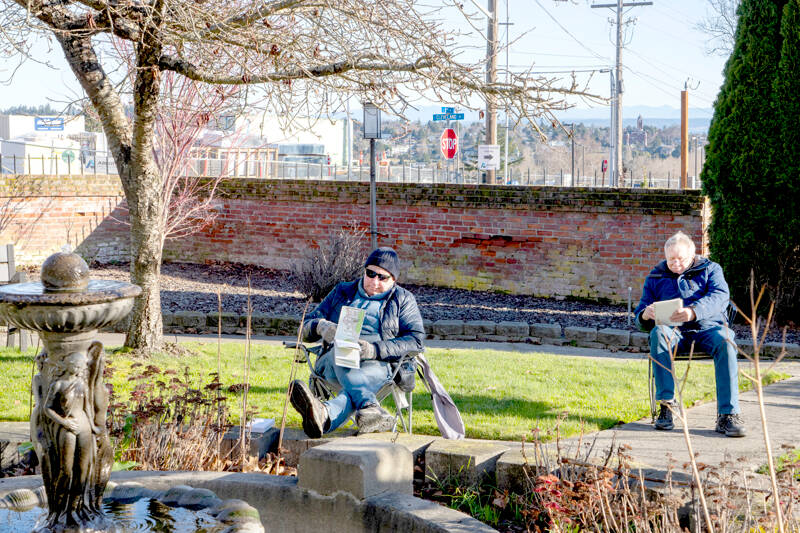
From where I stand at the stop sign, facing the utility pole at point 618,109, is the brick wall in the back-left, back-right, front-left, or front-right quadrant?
back-right

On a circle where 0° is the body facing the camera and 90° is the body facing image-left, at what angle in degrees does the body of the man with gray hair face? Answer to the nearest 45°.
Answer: approximately 0°

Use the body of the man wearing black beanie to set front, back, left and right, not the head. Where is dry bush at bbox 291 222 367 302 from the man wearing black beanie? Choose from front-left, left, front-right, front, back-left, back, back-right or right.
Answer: back-right

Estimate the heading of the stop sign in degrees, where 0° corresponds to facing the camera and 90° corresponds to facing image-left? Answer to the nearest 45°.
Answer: approximately 45°

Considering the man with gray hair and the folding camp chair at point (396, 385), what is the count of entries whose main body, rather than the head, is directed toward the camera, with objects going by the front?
2

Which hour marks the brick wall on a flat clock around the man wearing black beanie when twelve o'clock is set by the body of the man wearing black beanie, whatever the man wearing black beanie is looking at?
The brick wall is roughly at 5 o'clock from the man wearing black beanie.

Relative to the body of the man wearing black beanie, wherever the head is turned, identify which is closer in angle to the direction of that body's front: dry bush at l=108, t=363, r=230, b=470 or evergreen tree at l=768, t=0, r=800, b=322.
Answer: the dry bush

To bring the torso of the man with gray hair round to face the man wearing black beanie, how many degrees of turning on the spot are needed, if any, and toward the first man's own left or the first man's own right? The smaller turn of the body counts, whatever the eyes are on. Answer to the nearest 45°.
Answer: approximately 45° to the first man's own right

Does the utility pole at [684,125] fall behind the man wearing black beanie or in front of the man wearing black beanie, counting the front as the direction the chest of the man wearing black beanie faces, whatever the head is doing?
behind

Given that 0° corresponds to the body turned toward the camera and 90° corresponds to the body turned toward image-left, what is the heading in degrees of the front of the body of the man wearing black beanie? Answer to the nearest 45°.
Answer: approximately 45°

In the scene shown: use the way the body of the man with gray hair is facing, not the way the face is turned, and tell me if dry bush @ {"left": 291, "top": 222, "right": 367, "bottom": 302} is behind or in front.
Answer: behind

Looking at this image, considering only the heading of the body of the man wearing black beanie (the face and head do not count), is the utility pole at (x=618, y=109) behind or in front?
behind
